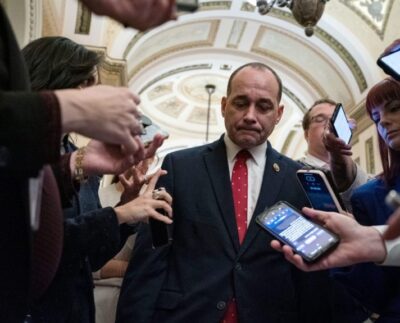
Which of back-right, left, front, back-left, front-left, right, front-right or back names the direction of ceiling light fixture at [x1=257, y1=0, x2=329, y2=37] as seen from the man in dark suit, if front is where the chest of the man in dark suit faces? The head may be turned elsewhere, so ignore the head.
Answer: back

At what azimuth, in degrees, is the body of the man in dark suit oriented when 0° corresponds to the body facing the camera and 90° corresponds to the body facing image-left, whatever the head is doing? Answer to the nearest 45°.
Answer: approximately 0°
